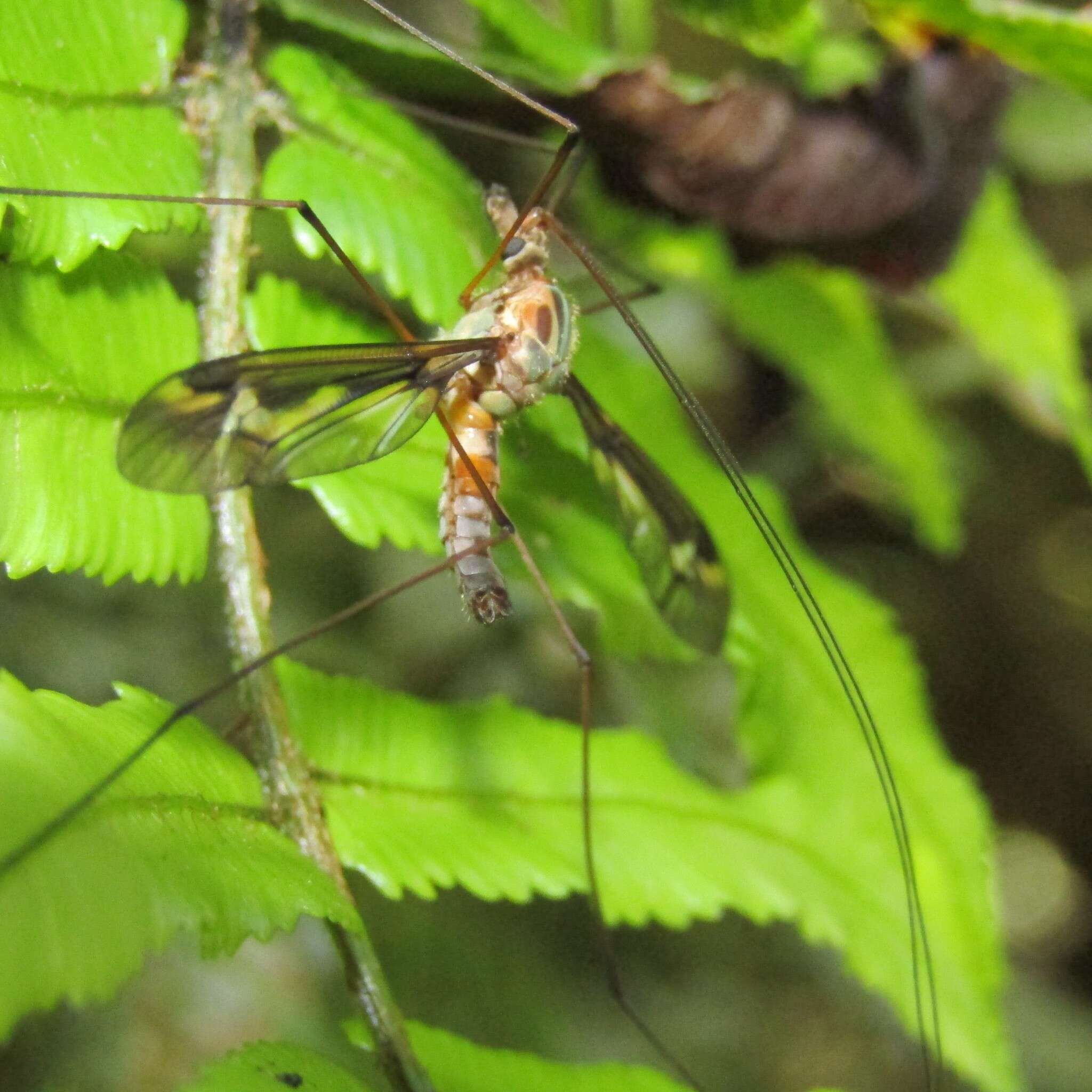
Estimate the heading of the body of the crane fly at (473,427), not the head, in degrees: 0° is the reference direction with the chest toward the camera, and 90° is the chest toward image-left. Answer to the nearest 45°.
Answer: approximately 180°
